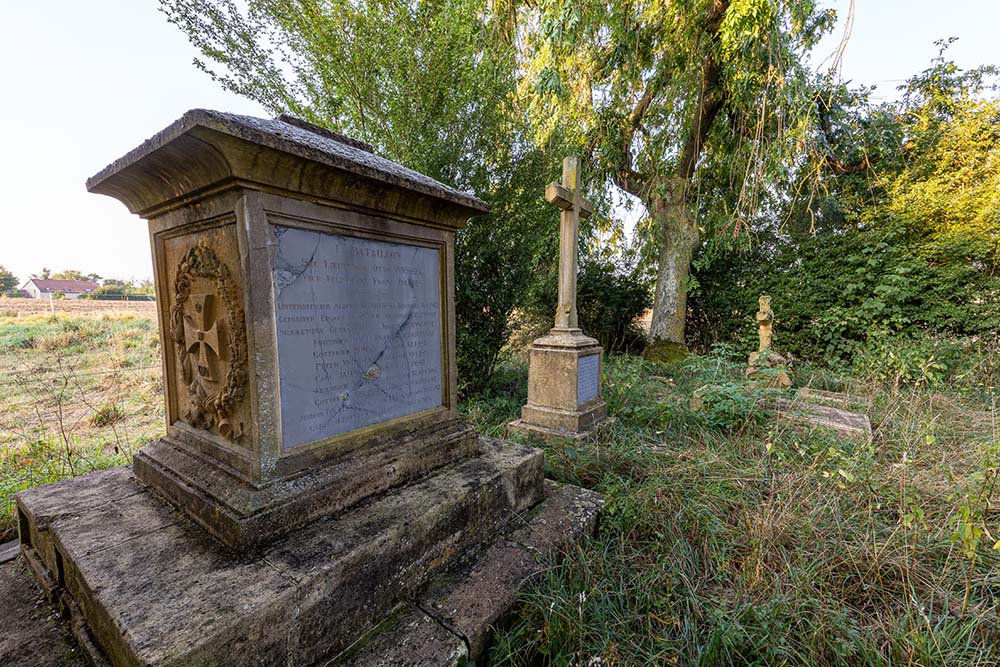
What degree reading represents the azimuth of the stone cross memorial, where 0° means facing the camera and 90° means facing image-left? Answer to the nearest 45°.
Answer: approximately 315°

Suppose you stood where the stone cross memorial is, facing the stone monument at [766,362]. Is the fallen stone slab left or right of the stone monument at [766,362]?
right

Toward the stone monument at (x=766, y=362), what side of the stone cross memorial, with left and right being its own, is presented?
left

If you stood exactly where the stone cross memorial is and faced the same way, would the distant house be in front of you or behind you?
behind

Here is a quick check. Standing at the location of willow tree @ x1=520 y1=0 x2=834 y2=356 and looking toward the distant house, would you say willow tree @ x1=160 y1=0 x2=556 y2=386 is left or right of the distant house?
left

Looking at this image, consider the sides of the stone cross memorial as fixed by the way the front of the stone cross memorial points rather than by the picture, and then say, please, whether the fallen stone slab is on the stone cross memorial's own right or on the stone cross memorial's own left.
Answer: on the stone cross memorial's own left

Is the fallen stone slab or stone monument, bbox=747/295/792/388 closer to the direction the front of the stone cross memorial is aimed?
the fallen stone slab
